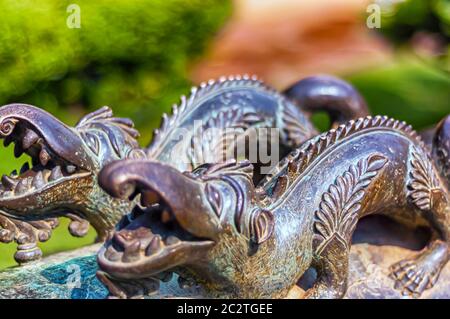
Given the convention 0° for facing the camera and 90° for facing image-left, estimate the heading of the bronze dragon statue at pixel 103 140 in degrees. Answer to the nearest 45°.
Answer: approximately 90°
